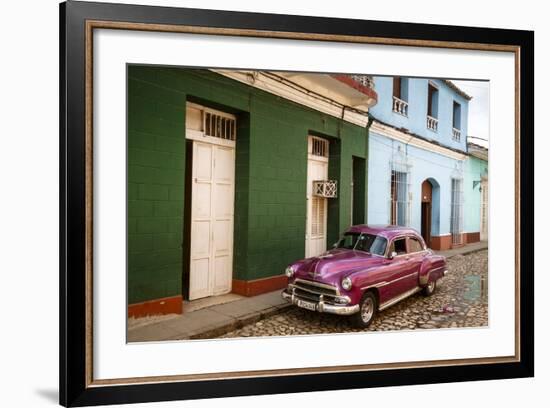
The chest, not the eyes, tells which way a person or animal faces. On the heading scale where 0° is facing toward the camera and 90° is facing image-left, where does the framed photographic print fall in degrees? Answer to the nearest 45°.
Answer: approximately 315°
